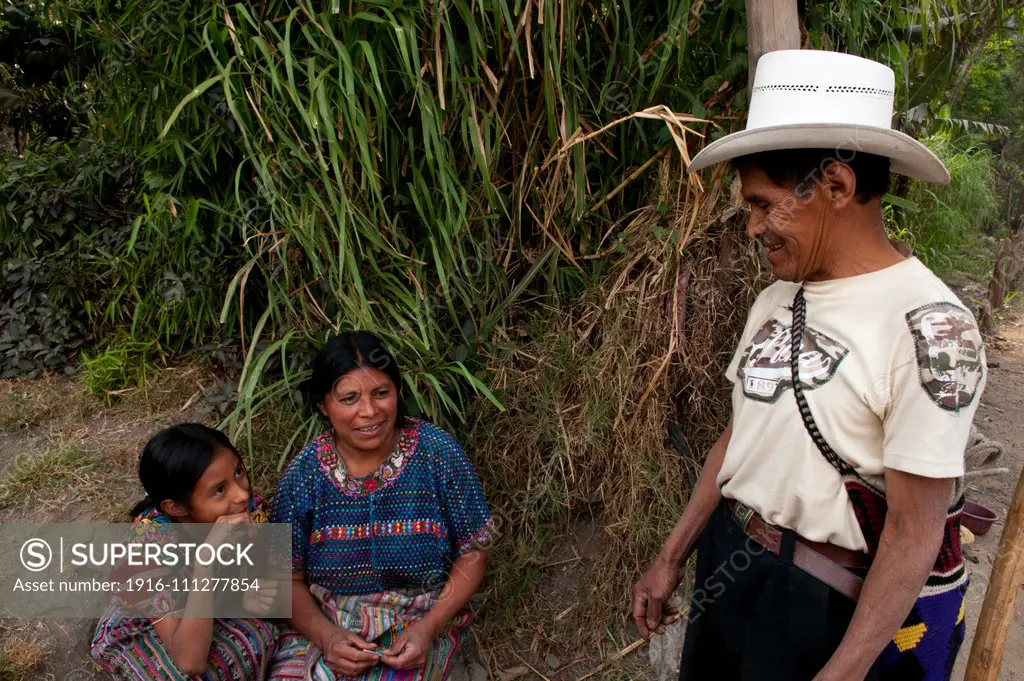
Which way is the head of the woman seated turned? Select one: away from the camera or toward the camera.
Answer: toward the camera

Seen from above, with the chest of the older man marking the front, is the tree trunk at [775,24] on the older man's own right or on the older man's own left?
on the older man's own right

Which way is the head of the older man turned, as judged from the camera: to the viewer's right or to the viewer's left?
to the viewer's left

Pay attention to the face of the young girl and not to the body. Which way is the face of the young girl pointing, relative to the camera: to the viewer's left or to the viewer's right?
to the viewer's right

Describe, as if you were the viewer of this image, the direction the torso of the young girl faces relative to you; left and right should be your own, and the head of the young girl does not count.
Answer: facing the viewer and to the right of the viewer

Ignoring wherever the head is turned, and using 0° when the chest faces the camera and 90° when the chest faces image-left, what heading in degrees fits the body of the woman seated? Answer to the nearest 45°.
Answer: approximately 0°

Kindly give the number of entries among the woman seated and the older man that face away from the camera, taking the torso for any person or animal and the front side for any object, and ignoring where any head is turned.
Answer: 0

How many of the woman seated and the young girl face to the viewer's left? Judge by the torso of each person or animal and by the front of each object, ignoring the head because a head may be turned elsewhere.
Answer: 0

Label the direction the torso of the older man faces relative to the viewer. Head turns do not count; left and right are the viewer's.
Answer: facing the viewer and to the left of the viewer

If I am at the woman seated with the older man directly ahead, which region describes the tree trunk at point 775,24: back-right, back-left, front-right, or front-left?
front-left

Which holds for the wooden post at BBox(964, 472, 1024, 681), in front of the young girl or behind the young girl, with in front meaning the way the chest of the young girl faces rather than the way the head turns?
in front

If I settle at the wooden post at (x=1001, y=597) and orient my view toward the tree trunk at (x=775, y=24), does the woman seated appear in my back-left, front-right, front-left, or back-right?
front-left
